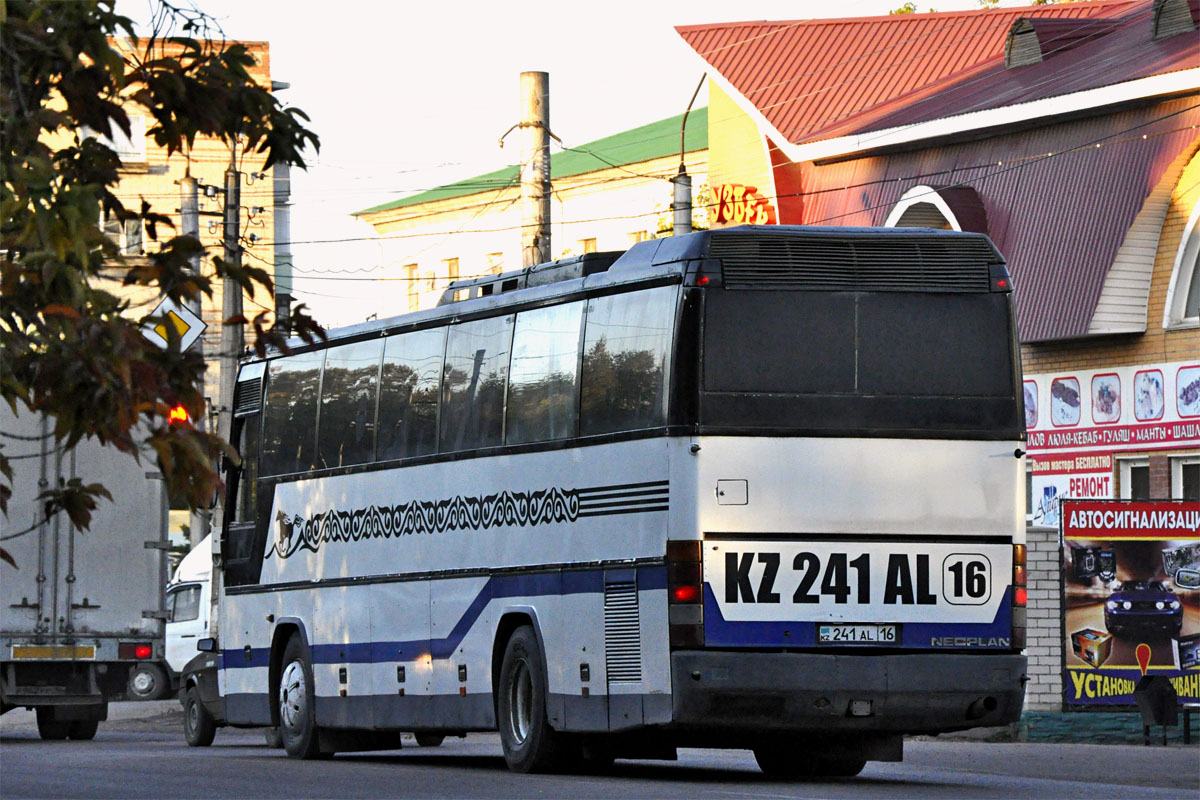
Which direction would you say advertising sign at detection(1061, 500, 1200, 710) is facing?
toward the camera

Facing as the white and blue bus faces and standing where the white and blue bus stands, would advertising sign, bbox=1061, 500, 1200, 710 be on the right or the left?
on its right

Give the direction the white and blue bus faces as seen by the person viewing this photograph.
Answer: facing away from the viewer and to the left of the viewer

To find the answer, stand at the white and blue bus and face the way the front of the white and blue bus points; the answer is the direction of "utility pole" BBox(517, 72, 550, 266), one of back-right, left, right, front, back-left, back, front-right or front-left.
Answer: front-right

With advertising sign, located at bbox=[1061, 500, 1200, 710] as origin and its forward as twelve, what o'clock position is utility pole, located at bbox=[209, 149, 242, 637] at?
The utility pole is roughly at 4 o'clock from the advertising sign.

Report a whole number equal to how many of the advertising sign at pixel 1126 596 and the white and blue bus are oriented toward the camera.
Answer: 1

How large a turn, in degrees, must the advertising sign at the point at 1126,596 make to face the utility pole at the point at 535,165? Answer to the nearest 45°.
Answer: approximately 135° to its right

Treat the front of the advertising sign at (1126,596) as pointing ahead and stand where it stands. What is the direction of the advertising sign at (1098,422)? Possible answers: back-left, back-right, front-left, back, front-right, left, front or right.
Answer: back

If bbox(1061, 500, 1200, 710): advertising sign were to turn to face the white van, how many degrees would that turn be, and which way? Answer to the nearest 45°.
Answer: approximately 135° to its right
